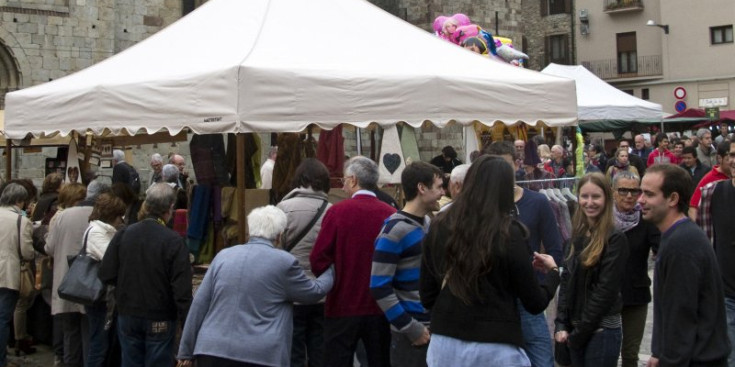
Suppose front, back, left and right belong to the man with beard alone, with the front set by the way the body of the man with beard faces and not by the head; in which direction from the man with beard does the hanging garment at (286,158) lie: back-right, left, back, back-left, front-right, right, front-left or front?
front-right

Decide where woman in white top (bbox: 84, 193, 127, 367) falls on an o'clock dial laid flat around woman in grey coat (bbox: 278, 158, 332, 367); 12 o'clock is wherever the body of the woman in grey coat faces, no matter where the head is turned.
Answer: The woman in white top is roughly at 10 o'clock from the woman in grey coat.

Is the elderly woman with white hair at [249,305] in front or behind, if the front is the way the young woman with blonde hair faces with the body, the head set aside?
in front

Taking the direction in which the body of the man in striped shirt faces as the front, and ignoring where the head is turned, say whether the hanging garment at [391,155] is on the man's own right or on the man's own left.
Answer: on the man's own left

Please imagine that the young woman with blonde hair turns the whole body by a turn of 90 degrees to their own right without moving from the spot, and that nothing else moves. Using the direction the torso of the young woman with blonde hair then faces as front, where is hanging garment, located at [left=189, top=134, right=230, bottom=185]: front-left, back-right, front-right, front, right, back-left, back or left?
front

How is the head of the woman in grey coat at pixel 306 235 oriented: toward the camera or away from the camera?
away from the camera

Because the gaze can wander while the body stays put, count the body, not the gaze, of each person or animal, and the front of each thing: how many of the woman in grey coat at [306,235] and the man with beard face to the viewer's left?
1

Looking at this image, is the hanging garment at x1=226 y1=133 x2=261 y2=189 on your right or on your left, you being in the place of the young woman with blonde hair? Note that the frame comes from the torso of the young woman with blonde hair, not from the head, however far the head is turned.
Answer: on your right

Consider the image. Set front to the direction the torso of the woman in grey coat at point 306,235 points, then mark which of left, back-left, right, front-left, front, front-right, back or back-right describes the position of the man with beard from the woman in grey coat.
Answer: back-right

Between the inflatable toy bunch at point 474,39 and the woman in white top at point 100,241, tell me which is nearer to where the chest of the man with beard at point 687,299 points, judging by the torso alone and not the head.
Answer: the woman in white top

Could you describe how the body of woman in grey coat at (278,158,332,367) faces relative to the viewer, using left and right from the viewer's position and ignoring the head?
facing away from the viewer

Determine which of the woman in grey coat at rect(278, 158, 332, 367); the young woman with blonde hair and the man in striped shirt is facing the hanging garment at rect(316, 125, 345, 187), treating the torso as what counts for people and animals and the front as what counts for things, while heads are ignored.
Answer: the woman in grey coat

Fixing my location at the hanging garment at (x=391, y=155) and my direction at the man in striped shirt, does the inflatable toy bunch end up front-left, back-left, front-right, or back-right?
back-left

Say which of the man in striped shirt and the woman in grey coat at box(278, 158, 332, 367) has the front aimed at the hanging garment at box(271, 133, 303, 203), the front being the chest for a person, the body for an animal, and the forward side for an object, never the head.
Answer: the woman in grey coat
